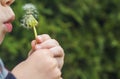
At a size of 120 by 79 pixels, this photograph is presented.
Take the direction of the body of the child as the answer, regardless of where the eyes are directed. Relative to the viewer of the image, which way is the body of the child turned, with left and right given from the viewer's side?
facing to the right of the viewer
